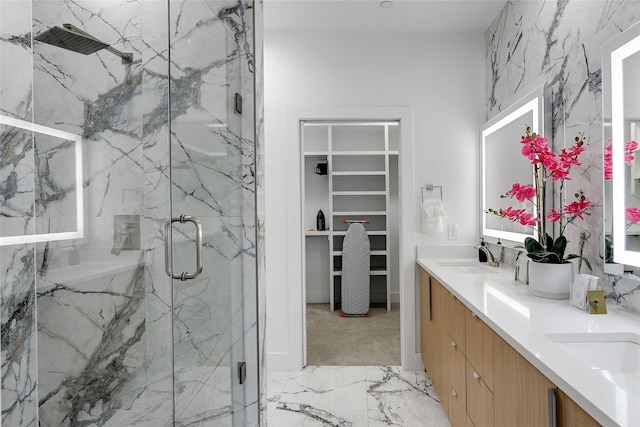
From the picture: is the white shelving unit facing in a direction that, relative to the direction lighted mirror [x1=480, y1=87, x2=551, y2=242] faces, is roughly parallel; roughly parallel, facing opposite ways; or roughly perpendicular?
roughly perpendicular

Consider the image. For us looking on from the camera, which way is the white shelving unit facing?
facing the viewer

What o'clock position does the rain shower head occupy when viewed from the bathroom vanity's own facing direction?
The rain shower head is roughly at 12 o'clock from the bathroom vanity.

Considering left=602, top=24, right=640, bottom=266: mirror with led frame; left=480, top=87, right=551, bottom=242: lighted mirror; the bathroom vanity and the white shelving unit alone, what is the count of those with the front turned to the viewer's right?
0

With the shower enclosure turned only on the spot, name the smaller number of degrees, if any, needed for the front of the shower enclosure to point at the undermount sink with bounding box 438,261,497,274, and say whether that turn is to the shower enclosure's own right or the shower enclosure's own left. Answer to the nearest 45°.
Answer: approximately 45° to the shower enclosure's own left

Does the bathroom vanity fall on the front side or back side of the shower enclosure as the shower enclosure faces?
on the front side

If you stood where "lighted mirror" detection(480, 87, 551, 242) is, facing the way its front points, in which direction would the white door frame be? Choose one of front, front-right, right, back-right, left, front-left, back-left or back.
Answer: front-right

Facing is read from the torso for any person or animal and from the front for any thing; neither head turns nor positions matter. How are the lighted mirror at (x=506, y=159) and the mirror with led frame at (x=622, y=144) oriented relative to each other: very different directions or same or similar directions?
same or similar directions

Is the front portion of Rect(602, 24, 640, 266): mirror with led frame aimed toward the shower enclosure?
yes

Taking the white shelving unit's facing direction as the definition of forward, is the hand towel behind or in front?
in front

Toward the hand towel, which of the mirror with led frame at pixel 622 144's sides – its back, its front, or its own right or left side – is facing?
right

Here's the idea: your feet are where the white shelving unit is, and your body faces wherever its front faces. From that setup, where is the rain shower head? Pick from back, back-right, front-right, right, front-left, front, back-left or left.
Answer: front

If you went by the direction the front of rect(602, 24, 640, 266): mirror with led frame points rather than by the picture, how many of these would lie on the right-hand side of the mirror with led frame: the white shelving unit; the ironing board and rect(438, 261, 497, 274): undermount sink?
3

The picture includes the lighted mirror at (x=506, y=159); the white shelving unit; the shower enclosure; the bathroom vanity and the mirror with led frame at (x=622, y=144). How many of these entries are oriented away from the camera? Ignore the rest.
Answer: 0

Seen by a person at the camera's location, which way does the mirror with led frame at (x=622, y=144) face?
facing the viewer and to the left of the viewer
